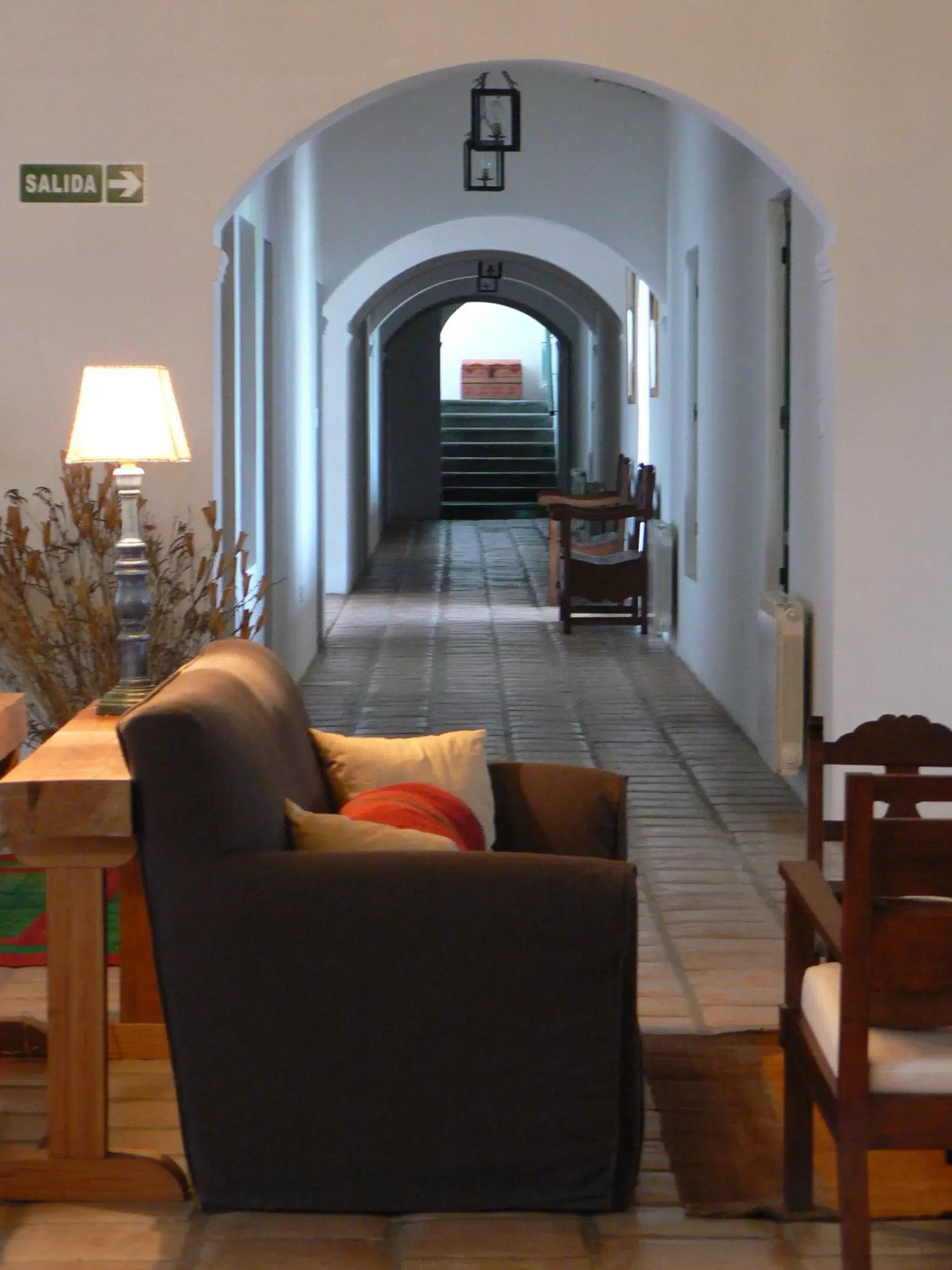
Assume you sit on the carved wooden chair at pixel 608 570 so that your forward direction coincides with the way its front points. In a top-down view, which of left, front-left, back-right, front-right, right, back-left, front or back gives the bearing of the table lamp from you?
left

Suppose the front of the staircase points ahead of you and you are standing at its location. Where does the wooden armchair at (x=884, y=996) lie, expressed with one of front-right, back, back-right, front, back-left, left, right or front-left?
front

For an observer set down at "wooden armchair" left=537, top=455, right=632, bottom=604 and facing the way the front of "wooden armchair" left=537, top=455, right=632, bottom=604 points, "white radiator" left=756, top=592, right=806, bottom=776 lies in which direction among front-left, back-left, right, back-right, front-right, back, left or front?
left

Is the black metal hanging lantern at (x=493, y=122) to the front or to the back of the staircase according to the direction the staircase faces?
to the front

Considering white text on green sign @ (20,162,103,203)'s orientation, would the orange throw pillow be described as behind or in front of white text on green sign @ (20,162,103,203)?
in front

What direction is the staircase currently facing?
toward the camera

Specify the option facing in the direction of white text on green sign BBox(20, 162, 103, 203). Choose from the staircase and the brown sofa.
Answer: the staircase

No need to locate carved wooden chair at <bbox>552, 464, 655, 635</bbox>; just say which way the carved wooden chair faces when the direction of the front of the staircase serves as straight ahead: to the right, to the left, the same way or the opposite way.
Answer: to the right

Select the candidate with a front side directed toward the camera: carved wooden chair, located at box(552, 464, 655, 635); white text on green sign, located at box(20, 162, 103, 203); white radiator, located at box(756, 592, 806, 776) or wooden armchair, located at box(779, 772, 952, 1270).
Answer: the white text on green sign

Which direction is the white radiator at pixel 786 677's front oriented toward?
to the viewer's left

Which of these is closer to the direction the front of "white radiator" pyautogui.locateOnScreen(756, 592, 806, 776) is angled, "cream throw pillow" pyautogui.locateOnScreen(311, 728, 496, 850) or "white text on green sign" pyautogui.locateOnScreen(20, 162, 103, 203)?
the white text on green sign

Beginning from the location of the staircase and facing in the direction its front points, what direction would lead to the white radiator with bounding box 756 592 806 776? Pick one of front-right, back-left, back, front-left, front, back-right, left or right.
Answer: front

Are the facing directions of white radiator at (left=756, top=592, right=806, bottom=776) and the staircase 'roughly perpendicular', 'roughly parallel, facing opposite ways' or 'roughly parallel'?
roughly perpendicular

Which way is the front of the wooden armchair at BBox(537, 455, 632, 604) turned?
to the viewer's left

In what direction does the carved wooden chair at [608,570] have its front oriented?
to the viewer's left

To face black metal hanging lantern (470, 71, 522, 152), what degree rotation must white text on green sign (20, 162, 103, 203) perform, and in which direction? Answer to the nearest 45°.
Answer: approximately 135° to its left
